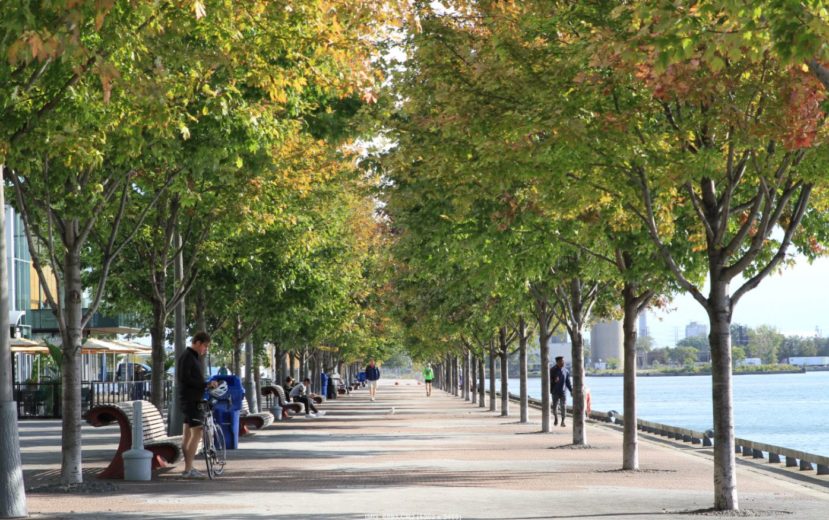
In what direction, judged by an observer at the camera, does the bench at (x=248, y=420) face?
facing to the right of the viewer

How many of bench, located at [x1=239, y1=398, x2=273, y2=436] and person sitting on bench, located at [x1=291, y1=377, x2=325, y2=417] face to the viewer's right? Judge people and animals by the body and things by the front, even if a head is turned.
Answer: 2

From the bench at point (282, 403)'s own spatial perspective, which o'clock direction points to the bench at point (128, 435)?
the bench at point (128, 435) is roughly at 3 o'clock from the bench at point (282, 403).

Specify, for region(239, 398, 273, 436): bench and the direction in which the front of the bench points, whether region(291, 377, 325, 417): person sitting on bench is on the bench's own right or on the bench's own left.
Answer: on the bench's own left

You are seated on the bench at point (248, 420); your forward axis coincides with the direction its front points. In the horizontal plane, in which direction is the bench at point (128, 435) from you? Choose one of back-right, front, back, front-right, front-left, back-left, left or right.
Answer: right

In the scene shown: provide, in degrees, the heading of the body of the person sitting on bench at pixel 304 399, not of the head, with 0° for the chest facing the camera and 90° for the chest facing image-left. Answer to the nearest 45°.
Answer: approximately 270°

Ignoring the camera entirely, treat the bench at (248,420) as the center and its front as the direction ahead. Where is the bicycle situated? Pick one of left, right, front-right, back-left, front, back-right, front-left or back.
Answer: right

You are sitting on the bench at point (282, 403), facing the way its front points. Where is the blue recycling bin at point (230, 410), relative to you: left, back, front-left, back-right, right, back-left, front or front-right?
right

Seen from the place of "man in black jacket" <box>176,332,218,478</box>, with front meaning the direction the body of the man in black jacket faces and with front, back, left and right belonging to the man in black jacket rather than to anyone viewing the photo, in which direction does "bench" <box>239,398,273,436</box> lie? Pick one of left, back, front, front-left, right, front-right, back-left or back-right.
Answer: left

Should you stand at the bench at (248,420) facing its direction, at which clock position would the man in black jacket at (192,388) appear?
The man in black jacket is roughly at 3 o'clock from the bench.

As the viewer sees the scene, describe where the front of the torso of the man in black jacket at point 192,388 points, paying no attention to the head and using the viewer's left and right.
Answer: facing to the right of the viewer

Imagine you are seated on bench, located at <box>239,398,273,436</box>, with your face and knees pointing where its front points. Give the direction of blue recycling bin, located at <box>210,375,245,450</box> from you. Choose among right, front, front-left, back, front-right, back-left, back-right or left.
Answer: right

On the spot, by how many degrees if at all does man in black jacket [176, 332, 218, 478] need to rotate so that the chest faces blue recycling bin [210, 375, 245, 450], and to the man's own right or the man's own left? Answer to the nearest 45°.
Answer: approximately 90° to the man's own left

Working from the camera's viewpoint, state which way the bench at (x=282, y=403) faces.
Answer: facing to the right of the viewer
